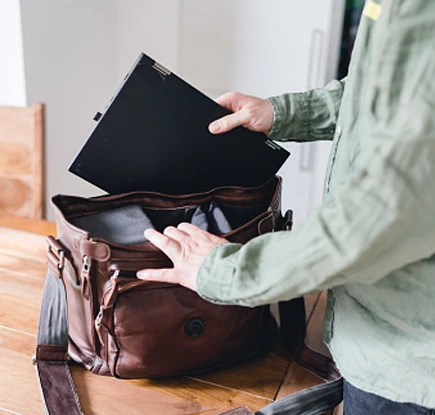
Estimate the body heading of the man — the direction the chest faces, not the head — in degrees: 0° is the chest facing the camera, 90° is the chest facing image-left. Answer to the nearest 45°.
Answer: approximately 90°
